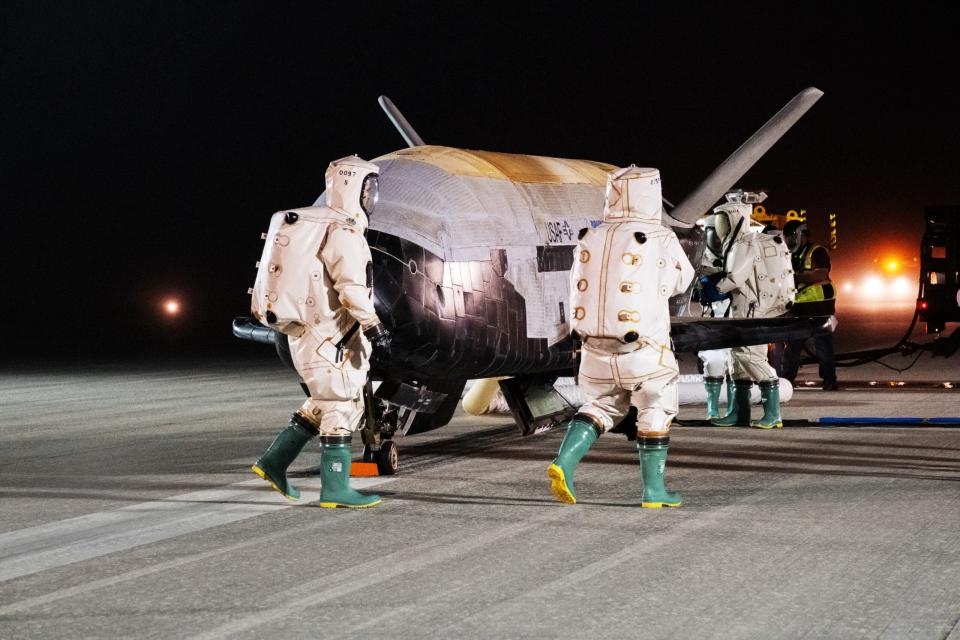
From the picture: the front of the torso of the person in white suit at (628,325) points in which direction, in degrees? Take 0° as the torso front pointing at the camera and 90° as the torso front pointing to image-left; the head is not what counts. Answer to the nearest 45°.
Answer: approximately 225°

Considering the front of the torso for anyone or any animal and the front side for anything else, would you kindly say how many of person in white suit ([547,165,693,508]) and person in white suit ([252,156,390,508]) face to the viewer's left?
0

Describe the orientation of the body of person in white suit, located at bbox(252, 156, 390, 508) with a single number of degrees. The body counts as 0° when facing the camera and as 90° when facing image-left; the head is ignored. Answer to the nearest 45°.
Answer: approximately 270°

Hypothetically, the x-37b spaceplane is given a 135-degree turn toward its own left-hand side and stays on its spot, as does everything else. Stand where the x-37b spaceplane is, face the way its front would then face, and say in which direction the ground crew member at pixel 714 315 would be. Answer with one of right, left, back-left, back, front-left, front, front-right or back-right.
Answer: front-left

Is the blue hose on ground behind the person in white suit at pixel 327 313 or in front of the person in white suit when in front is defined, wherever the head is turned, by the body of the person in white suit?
in front

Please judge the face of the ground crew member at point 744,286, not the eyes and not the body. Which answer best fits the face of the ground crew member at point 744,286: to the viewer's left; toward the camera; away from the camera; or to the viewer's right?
to the viewer's left

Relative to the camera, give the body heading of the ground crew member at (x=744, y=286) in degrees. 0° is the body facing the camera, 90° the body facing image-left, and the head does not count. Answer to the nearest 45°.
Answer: approximately 90°

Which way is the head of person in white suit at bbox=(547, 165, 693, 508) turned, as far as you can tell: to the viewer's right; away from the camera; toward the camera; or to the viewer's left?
away from the camera

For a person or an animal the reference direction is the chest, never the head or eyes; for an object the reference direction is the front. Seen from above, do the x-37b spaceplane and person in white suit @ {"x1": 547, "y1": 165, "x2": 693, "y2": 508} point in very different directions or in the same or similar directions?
very different directions
